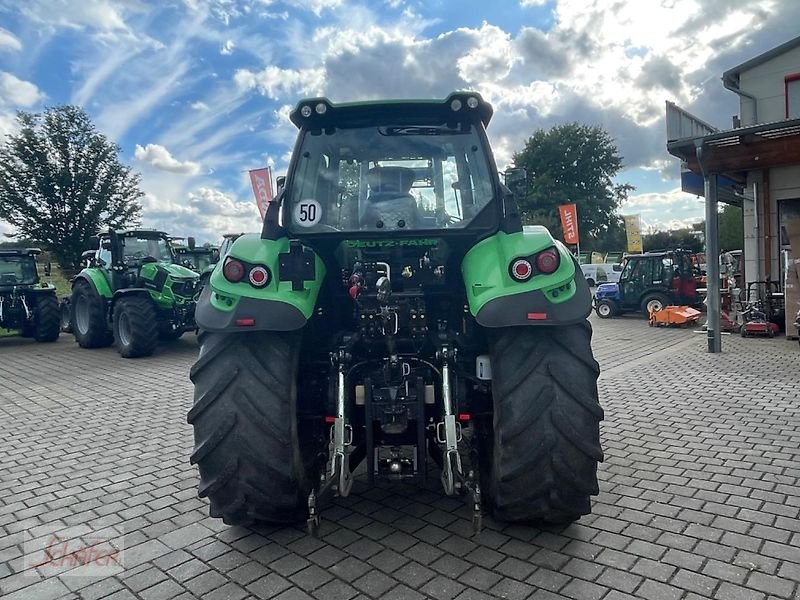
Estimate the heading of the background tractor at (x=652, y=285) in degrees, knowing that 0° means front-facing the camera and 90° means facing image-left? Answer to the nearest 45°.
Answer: approximately 90°

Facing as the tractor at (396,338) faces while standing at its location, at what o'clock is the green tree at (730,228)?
The green tree is roughly at 1 o'clock from the tractor.

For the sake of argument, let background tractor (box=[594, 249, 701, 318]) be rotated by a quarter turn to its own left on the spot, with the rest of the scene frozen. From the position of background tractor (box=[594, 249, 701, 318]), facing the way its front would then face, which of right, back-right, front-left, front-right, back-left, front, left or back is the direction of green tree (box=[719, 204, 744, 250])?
back

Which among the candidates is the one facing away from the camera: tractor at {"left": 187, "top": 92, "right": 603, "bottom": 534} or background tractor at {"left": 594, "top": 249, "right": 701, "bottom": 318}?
the tractor

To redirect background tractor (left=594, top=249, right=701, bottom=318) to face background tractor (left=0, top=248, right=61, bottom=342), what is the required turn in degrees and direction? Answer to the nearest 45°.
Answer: approximately 45° to its left

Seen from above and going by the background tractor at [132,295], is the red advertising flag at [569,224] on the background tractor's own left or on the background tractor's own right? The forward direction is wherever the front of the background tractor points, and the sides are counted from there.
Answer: on the background tractor's own left

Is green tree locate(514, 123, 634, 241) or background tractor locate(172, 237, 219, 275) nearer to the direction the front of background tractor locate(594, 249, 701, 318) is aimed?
the background tractor

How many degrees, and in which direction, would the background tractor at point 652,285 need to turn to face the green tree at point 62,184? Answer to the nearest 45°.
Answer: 0° — it already faces it

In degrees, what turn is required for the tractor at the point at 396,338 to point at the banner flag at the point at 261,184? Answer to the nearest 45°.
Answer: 0° — it already faces it

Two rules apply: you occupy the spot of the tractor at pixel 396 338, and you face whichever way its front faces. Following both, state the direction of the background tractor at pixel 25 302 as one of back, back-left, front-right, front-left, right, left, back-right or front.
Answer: front-left

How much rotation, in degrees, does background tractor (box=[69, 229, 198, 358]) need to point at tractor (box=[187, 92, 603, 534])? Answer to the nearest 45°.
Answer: approximately 45° to its right

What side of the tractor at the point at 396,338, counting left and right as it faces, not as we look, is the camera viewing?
back

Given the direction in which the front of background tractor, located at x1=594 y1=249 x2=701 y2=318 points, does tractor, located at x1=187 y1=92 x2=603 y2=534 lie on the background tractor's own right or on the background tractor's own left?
on the background tractor's own left
